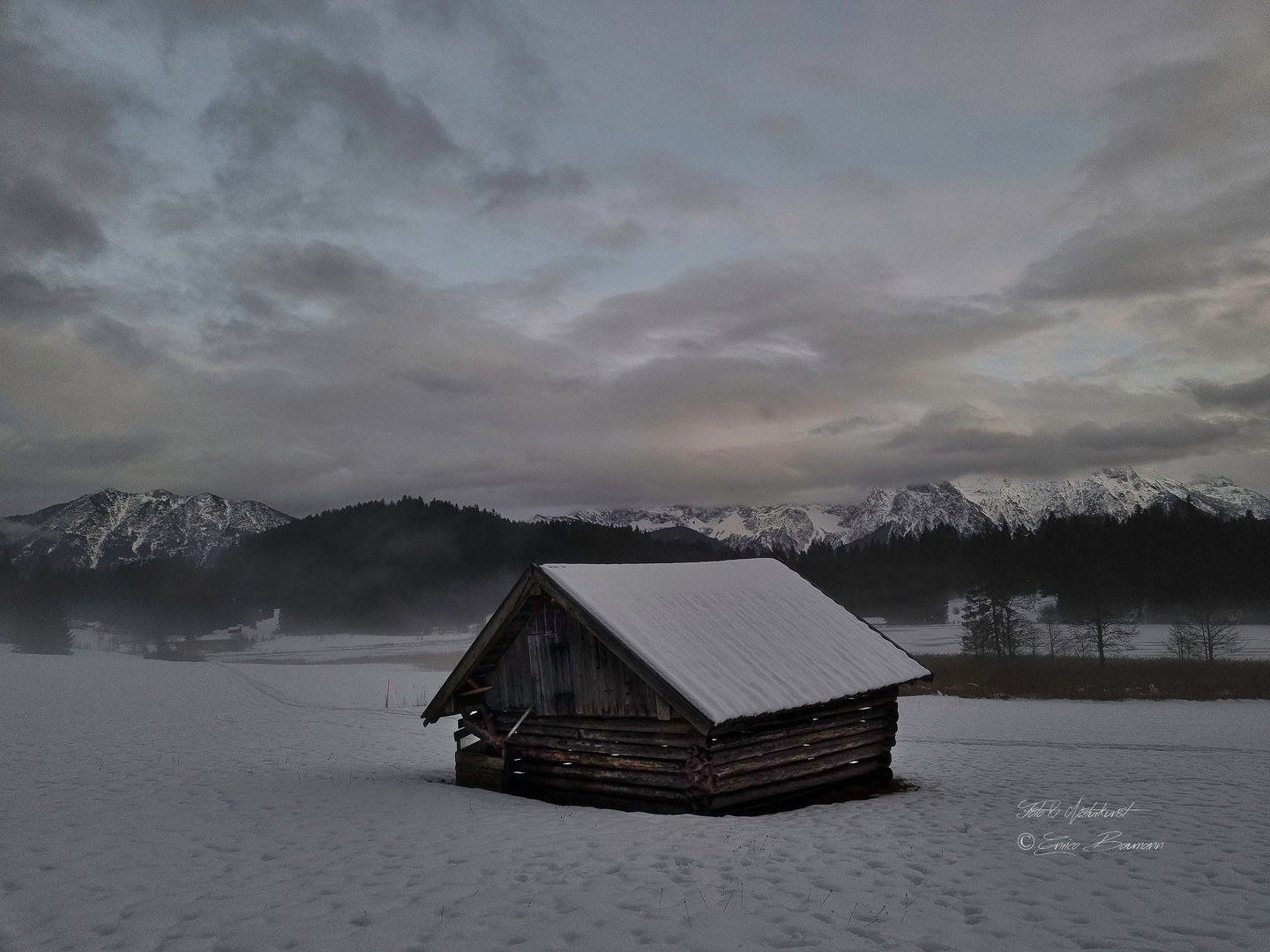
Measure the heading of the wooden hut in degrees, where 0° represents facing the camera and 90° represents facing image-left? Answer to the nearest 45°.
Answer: approximately 45°
